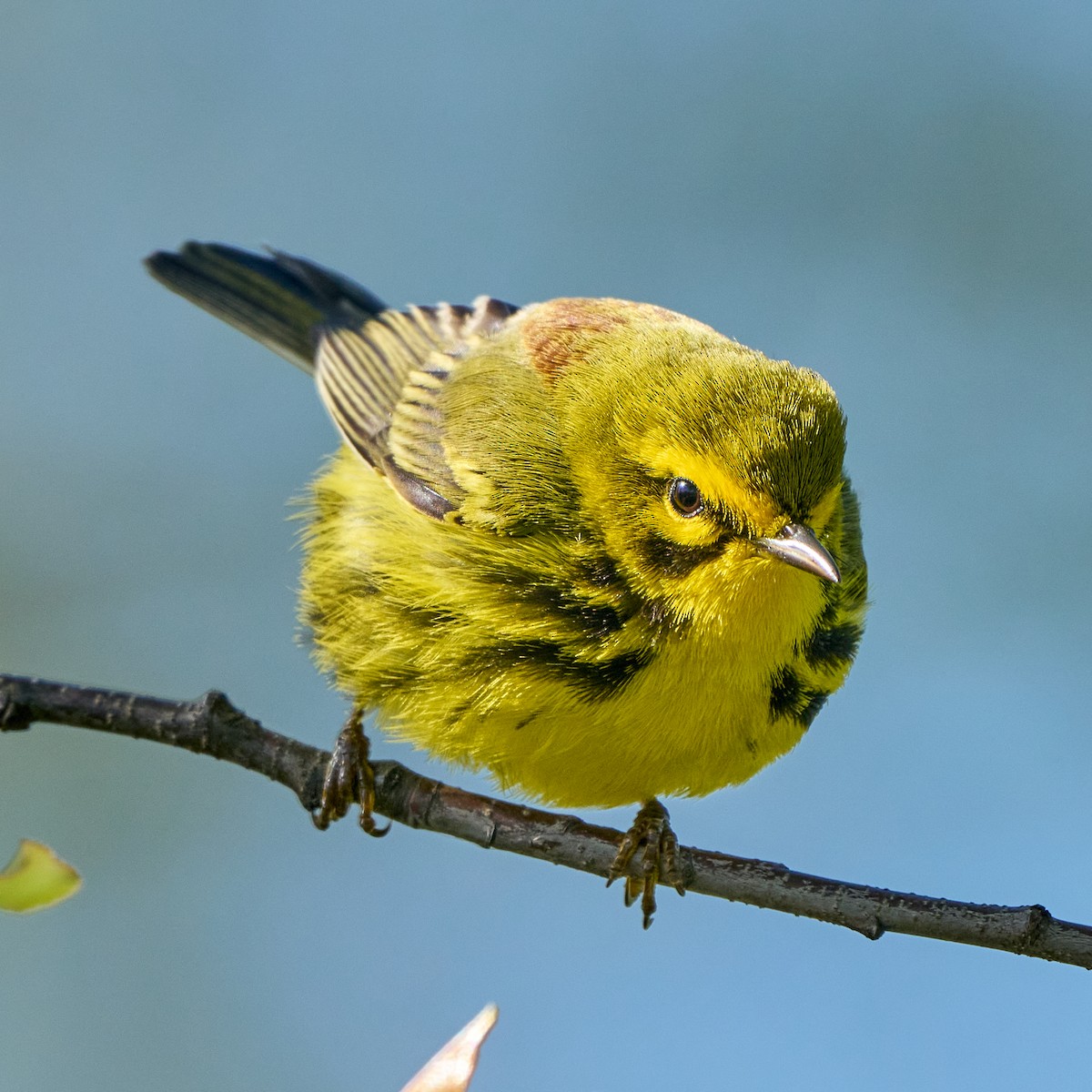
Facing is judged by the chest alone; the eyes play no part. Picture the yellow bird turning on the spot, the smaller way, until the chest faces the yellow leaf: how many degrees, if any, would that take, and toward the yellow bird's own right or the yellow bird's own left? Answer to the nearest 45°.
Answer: approximately 90° to the yellow bird's own right

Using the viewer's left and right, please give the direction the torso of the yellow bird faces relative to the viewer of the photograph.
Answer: facing the viewer and to the right of the viewer
